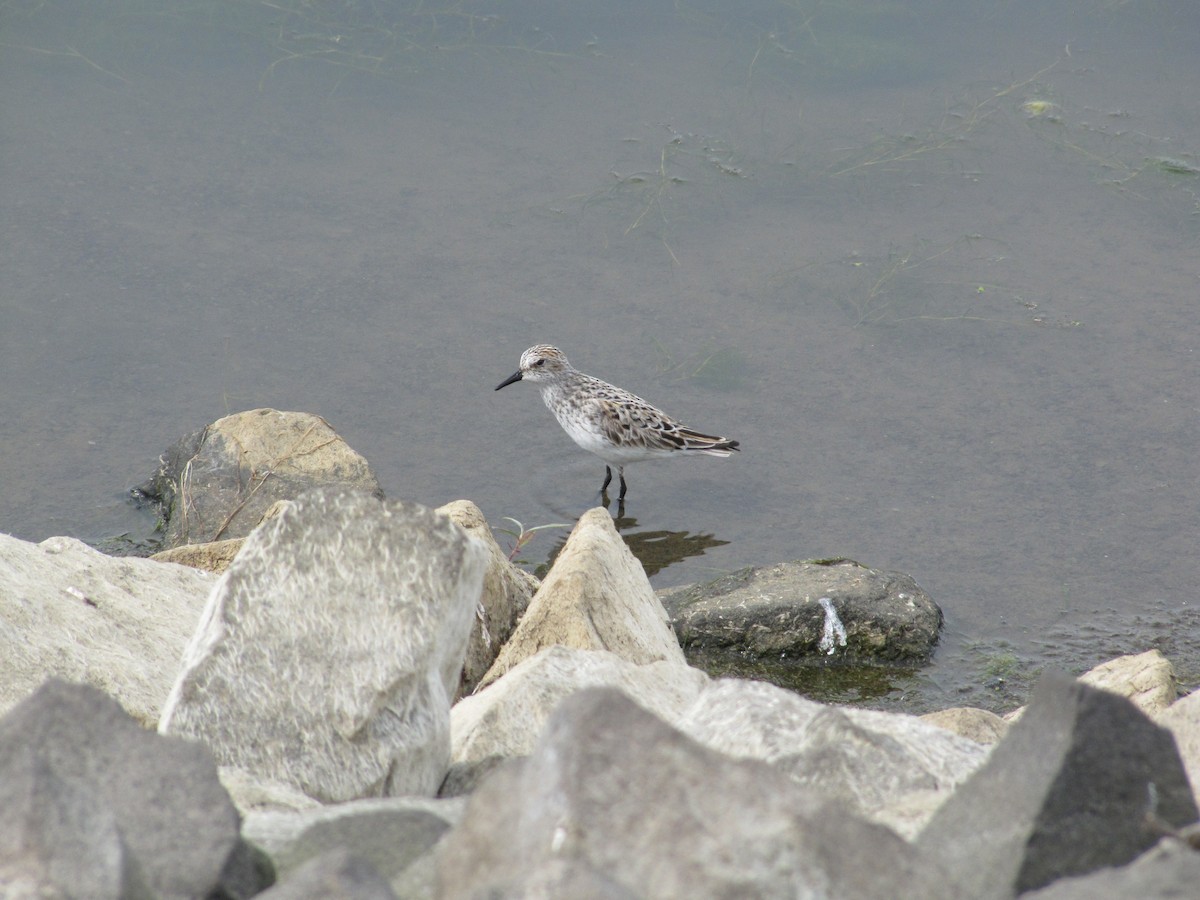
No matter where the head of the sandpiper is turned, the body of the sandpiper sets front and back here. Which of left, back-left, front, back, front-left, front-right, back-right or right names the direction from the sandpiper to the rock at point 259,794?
left

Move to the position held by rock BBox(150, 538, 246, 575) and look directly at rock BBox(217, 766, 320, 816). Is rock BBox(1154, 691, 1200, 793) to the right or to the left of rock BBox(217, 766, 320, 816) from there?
left

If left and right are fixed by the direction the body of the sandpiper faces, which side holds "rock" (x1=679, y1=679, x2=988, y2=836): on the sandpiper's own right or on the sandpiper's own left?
on the sandpiper's own left

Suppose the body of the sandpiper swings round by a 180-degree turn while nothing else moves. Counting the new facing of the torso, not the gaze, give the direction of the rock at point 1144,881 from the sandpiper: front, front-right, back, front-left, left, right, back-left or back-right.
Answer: right

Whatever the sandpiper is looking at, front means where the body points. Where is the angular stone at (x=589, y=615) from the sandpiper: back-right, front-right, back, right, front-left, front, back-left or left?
left

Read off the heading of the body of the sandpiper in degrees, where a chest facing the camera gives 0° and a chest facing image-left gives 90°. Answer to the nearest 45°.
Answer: approximately 90°

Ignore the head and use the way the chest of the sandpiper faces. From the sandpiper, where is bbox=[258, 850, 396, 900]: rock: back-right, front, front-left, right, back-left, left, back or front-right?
left

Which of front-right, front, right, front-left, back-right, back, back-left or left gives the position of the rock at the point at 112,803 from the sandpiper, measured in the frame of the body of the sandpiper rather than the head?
left

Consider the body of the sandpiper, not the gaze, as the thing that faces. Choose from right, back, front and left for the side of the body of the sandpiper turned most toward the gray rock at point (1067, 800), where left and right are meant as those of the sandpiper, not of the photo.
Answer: left

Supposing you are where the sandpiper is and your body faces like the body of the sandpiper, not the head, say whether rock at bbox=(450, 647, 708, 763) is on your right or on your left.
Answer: on your left
